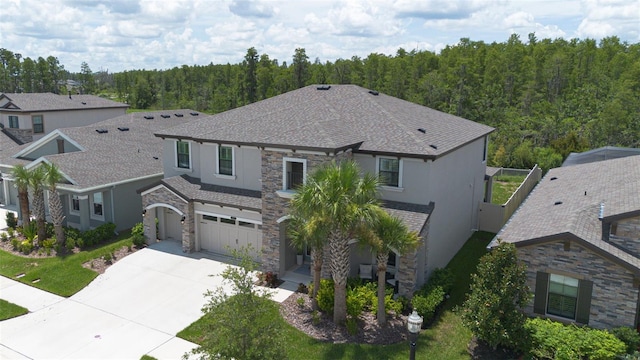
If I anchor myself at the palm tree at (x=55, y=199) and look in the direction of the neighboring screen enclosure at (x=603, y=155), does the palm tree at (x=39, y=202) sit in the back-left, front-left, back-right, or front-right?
back-left

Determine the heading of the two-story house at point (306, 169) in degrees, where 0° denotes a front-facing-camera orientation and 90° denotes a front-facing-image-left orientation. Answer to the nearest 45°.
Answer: approximately 45°

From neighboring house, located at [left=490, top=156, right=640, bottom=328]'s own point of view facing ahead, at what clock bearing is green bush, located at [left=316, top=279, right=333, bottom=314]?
The green bush is roughly at 1 o'clock from the neighboring house.

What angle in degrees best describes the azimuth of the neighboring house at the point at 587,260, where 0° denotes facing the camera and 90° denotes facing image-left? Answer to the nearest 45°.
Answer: approximately 45°

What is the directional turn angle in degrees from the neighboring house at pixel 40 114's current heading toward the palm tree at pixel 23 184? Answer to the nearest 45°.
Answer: approximately 45° to its left

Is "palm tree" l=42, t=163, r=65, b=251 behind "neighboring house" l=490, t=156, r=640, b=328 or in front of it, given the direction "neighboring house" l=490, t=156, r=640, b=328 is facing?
in front

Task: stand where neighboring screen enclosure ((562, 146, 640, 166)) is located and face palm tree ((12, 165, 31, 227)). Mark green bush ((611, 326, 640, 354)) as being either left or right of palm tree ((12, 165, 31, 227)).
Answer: left

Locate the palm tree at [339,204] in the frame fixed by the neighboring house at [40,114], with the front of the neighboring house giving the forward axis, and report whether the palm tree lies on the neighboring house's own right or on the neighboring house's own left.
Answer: on the neighboring house's own left

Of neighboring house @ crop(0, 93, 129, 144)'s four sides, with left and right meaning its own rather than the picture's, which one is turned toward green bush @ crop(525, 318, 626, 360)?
left

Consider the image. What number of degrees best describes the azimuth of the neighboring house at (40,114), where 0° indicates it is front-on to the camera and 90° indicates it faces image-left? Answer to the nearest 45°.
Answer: approximately 45°

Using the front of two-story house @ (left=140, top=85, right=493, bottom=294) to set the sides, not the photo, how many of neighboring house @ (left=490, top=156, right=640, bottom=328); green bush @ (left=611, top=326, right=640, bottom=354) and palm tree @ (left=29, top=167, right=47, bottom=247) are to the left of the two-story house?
2

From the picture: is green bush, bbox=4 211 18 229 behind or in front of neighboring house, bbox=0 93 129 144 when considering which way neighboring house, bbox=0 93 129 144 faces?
in front
